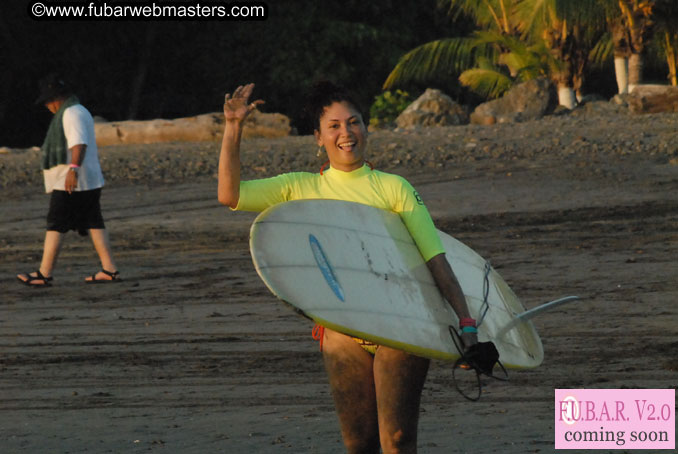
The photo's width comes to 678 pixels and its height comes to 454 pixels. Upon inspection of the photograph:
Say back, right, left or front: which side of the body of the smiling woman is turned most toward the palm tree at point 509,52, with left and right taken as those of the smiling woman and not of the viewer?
back

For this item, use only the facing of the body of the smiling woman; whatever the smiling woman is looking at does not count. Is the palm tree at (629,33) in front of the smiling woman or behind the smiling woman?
behind

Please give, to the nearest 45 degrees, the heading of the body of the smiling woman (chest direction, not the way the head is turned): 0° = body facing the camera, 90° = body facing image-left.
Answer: approximately 0°

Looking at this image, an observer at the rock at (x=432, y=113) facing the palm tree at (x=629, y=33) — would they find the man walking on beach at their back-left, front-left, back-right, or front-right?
back-right

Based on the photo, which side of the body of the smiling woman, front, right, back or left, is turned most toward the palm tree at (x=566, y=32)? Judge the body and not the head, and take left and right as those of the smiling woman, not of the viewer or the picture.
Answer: back

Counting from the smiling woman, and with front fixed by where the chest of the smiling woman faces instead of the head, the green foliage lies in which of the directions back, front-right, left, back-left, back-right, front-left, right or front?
back
